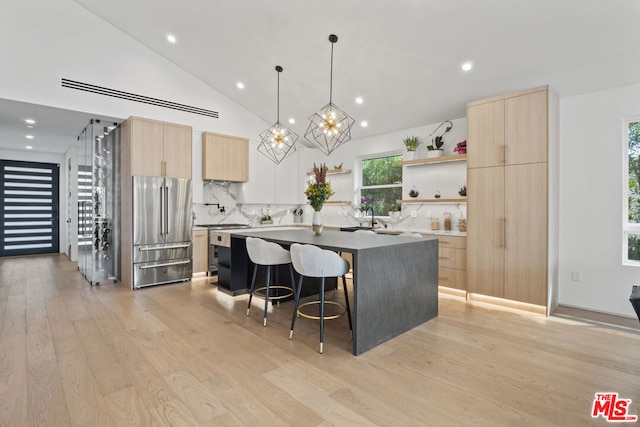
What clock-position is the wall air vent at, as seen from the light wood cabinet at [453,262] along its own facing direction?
The wall air vent is roughly at 1 o'clock from the light wood cabinet.

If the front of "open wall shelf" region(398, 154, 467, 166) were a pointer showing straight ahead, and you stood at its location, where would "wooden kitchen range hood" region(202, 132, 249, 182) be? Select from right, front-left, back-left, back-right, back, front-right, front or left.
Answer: front-right

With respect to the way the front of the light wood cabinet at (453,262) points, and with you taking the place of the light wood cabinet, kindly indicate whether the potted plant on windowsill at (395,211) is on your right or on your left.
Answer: on your right

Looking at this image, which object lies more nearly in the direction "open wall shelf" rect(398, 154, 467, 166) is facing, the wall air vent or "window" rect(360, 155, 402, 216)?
the wall air vent

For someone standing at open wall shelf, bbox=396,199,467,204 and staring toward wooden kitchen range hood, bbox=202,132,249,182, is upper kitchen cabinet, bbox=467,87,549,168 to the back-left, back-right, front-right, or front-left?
back-left

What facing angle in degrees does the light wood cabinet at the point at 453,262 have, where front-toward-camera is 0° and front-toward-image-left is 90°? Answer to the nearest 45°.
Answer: approximately 45°

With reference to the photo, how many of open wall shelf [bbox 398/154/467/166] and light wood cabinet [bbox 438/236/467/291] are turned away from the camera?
0
